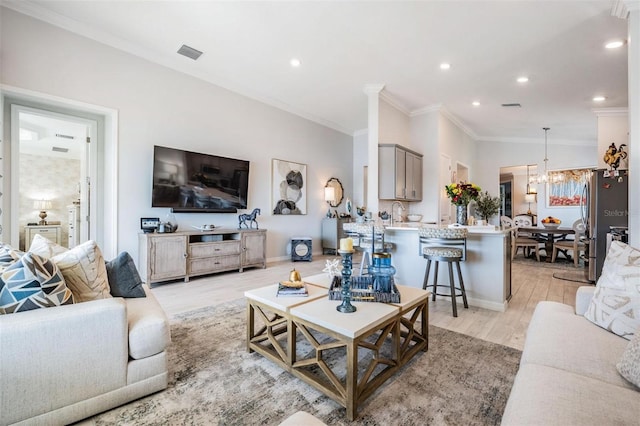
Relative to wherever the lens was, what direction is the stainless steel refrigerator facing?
facing to the left of the viewer

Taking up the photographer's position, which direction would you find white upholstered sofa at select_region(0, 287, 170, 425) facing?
facing away from the viewer and to the right of the viewer

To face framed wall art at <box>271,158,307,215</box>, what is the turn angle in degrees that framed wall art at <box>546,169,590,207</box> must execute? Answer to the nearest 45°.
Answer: approximately 45° to its right

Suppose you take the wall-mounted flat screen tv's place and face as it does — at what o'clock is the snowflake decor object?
The snowflake decor object is roughly at 1 o'clock from the wall-mounted flat screen tv.

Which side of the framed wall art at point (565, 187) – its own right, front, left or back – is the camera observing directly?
front

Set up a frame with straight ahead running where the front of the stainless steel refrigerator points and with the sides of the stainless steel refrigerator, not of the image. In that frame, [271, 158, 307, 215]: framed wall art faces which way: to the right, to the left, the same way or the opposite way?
the opposite way

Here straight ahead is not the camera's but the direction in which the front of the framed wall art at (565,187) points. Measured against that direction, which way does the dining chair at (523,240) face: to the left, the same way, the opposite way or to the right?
to the left

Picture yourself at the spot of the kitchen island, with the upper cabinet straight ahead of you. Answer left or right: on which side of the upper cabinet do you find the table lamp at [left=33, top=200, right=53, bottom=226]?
left

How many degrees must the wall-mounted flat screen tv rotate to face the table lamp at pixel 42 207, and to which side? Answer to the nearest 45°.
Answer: approximately 180°

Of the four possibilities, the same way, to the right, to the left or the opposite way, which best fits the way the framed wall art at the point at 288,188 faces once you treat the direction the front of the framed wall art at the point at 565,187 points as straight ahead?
to the left

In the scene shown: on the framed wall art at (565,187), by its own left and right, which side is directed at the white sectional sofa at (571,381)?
front

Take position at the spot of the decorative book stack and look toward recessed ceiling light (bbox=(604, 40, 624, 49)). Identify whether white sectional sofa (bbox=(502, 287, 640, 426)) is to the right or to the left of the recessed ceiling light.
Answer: right

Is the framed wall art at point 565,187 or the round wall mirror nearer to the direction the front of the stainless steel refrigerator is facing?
the round wall mirror

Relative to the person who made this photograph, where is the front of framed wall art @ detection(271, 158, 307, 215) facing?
facing the viewer and to the right of the viewer
